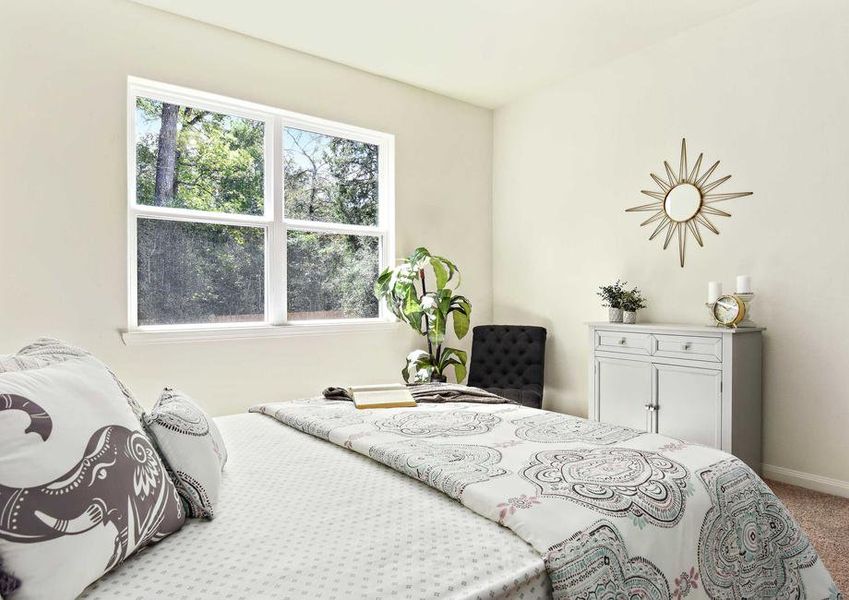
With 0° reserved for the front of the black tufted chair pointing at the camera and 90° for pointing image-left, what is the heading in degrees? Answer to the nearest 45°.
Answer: approximately 0°

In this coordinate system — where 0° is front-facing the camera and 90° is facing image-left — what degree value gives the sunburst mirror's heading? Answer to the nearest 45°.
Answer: approximately 45°

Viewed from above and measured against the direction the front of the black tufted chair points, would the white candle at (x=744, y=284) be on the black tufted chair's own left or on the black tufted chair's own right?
on the black tufted chair's own left

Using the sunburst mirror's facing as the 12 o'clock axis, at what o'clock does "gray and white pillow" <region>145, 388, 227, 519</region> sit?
The gray and white pillow is roughly at 11 o'clock from the sunburst mirror.
